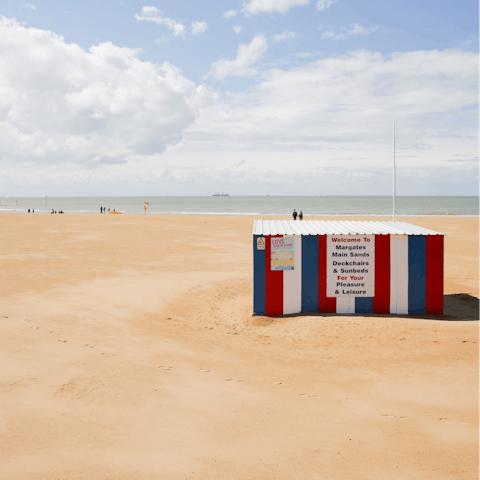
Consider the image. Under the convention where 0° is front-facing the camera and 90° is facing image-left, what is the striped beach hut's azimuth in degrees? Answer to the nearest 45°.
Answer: approximately 0°
